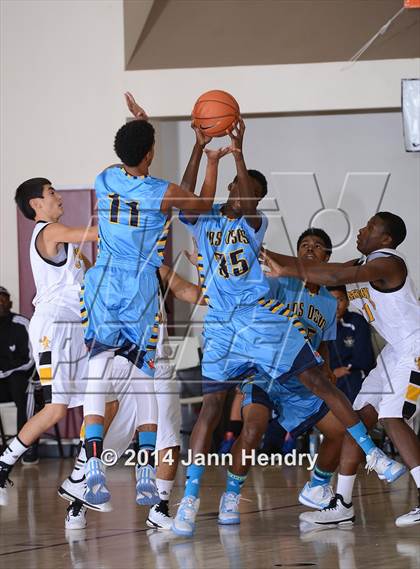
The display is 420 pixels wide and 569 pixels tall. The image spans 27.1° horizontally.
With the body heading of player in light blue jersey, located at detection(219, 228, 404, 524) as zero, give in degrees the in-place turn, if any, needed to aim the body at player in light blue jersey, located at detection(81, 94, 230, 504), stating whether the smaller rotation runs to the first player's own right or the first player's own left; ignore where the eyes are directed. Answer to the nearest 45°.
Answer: approximately 45° to the first player's own right

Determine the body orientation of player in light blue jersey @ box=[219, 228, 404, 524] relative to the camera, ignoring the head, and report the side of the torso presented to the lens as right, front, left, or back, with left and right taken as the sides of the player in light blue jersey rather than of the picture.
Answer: front
